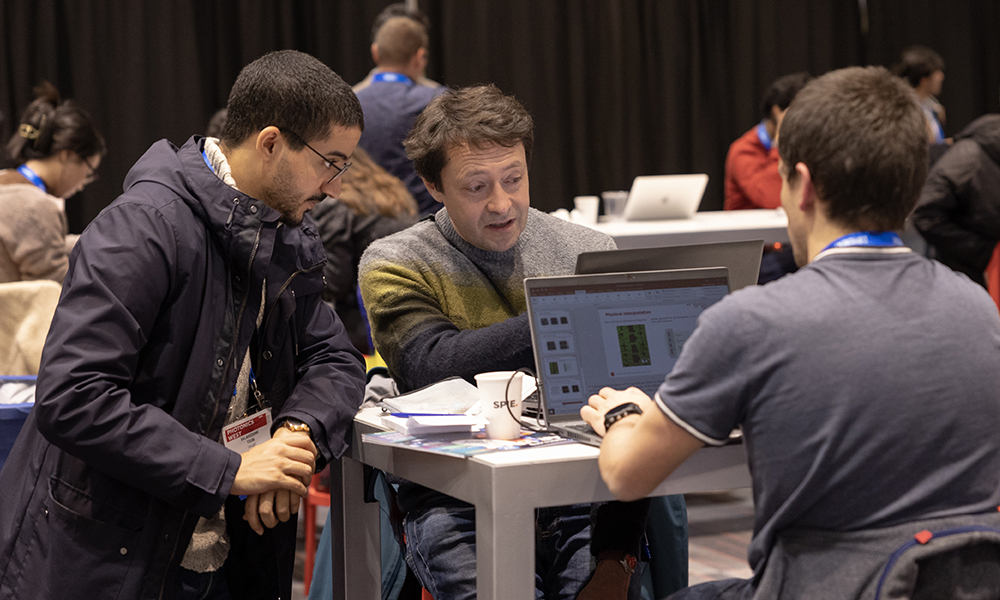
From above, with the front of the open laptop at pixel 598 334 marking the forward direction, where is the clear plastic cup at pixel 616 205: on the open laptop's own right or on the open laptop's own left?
on the open laptop's own left

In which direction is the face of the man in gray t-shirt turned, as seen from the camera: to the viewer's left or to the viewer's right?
to the viewer's left

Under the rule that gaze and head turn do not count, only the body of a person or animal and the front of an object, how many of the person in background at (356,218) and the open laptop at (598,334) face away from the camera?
1

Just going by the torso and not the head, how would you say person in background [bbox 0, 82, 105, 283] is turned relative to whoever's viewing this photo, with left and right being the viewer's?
facing away from the viewer and to the right of the viewer

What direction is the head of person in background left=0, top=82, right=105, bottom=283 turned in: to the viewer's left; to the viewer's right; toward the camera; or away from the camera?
to the viewer's right

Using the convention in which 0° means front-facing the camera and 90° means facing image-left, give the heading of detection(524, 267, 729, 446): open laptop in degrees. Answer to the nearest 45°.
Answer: approximately 315°

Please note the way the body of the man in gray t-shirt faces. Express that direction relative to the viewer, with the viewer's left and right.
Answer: facing away from the viewer and to the left of the viewer

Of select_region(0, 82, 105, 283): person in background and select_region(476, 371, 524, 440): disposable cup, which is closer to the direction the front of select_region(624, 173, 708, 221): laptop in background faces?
the person in background

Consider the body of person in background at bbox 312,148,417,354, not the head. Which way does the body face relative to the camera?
away from the camera

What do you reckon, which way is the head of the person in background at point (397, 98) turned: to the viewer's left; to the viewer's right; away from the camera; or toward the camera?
away from the camera
